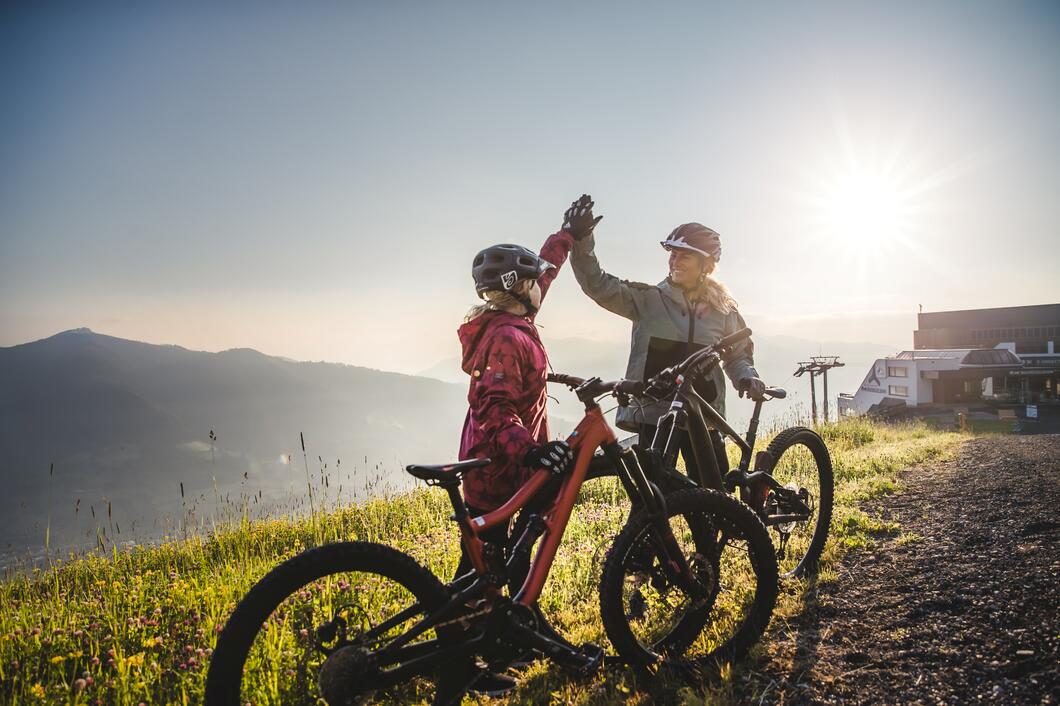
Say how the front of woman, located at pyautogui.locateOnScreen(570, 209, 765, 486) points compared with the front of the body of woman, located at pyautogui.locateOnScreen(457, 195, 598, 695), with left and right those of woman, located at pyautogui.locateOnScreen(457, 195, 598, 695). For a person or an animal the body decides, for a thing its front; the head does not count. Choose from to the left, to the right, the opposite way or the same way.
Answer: the opposite way

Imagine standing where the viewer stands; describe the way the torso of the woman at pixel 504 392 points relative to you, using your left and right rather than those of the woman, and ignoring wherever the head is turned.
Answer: facing away from the viewer and to the right of the viewer

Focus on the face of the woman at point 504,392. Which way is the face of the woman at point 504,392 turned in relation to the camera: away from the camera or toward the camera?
away from the camera

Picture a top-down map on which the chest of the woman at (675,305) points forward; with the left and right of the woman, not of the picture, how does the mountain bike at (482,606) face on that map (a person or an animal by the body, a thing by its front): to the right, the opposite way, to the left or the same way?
the opposite way

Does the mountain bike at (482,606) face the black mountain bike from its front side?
yes

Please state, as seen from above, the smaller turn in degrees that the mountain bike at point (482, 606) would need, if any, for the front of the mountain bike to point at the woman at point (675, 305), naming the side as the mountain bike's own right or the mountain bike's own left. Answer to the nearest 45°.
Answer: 0° — it already faces them

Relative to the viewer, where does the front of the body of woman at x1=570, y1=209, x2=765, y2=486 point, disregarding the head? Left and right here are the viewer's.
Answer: facing the viewer and to the left of the viewer

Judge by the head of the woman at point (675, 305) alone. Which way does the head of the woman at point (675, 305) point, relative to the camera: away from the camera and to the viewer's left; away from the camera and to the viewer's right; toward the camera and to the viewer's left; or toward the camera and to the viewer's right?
toward the camera and to the viewer's left

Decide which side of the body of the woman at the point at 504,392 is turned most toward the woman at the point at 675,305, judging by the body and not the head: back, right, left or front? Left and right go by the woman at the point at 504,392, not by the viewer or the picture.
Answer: front

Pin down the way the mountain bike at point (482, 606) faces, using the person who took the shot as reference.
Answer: facing away from the viewer and to the right of the viewer

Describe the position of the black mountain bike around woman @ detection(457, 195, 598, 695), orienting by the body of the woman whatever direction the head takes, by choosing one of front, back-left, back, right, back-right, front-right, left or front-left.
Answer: front
